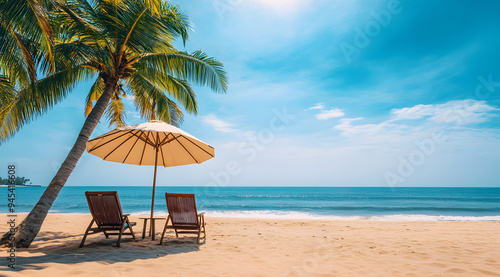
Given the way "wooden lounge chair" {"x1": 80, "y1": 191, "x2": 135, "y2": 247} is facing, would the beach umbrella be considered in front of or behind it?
in front

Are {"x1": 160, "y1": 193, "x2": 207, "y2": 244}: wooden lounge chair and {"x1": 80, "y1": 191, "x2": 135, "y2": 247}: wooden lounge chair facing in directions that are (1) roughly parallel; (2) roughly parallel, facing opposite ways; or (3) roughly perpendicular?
roughly parallel

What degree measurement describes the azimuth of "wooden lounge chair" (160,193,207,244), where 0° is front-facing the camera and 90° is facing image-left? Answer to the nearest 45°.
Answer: approximately 225°

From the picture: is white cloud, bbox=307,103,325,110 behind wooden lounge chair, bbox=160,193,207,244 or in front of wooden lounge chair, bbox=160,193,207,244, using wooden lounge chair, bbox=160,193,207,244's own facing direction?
in front

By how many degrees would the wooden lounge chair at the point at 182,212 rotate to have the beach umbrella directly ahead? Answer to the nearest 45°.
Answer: approximately 90° to its left

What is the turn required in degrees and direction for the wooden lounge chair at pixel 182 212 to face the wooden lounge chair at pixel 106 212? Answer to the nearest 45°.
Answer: approximately 135° to its left

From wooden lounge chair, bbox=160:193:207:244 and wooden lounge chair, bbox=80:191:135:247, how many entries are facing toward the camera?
0

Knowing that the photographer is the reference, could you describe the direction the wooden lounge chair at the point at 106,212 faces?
facing away from the viewer and to the right of the viewer
